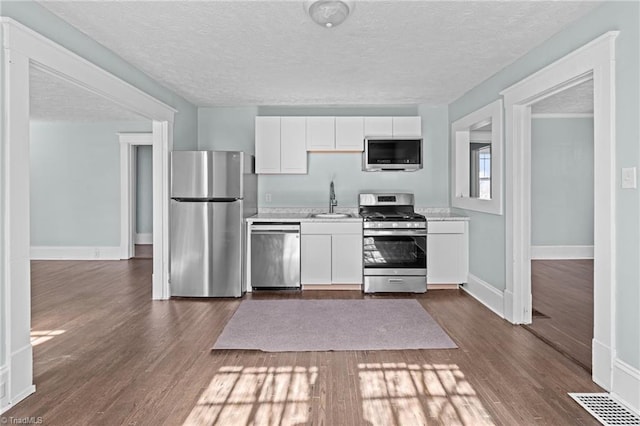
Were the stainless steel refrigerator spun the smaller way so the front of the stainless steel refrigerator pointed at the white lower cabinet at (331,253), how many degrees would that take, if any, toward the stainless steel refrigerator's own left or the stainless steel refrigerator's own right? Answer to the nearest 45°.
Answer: approximately 90° to the stainless steel refrigerator's own left

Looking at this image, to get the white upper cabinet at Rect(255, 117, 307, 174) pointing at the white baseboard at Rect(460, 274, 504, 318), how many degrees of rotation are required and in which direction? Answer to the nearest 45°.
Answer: approximately 45° to its left

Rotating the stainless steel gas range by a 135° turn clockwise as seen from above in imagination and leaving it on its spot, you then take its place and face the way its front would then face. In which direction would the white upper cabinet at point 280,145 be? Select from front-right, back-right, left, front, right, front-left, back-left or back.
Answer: front-left

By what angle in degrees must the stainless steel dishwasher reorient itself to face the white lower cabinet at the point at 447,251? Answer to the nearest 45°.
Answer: approximately 90° to its left

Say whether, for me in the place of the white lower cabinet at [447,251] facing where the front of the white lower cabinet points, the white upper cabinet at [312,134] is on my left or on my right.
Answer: on my right

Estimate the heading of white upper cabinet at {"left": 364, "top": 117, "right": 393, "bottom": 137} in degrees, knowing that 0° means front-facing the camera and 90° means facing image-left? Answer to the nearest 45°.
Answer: approximately 0°

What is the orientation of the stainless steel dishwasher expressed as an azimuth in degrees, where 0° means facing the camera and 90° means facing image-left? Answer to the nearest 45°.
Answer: approximately 0°
